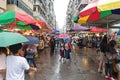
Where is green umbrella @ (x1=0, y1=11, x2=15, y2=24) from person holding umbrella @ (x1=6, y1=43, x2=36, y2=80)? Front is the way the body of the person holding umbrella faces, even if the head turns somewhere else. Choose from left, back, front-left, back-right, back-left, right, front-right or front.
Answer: front-left

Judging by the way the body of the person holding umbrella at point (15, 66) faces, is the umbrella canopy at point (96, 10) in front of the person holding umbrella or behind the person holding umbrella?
in front

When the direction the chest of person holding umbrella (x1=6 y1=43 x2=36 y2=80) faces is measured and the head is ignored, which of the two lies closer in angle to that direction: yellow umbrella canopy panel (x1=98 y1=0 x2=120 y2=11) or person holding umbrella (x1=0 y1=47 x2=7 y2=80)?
the yellow umbrella canopy panel

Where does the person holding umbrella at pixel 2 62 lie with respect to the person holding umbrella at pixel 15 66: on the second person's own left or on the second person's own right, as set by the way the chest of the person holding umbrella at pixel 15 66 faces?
on the second person's own left

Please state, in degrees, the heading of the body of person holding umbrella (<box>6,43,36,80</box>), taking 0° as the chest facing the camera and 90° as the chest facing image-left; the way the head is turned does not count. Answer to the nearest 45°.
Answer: approximately 225°
